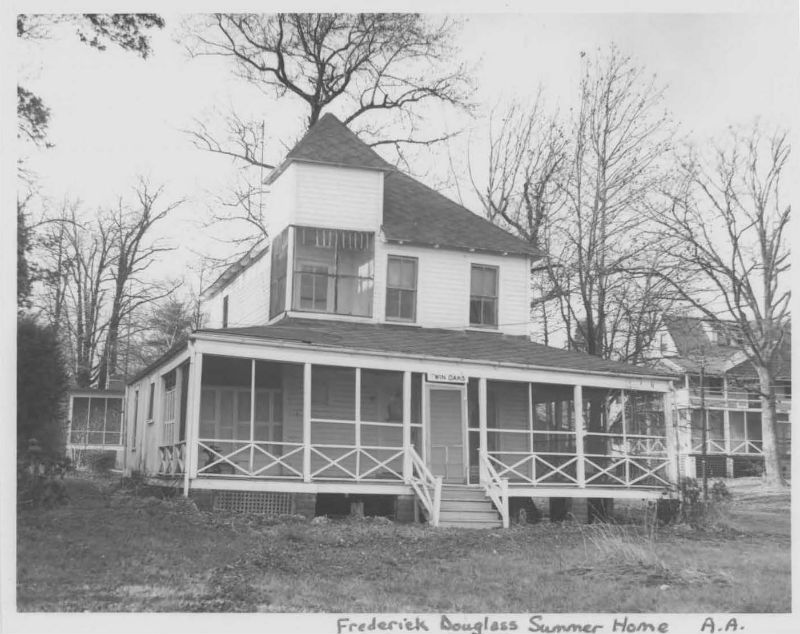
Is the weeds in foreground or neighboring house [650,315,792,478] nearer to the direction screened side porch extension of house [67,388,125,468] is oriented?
the weeds in foreground

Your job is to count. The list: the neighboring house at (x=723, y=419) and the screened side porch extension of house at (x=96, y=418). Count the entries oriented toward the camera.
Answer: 2

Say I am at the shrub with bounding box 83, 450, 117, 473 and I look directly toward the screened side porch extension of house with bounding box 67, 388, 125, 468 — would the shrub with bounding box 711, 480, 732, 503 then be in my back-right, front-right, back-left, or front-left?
back-right

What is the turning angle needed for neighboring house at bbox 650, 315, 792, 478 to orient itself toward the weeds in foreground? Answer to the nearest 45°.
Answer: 0° — it already faces it

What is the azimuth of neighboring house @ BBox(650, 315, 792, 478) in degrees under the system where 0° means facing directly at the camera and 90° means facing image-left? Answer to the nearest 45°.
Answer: approximately 0°

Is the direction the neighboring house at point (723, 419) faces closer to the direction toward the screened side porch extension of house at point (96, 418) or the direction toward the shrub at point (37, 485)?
the shrub

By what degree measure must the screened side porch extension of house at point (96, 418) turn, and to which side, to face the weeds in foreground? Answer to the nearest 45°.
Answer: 0° — it already faces it

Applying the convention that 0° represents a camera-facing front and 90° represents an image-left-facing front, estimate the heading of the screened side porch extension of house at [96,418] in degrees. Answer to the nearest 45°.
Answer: approximately 0°

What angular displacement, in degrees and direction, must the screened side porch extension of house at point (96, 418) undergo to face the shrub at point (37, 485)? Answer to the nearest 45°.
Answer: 0° — it already faces it
